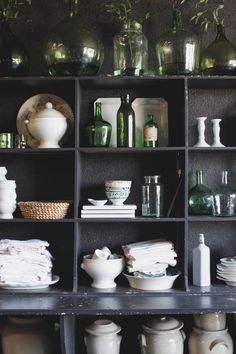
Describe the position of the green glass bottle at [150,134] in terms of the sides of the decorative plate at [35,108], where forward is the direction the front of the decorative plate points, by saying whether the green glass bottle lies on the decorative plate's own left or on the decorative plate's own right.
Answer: on the decorative plate's own left

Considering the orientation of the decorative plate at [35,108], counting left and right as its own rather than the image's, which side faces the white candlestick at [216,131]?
left

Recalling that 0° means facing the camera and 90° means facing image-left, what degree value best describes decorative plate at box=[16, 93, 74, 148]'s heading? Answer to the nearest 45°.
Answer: approximately 0°
